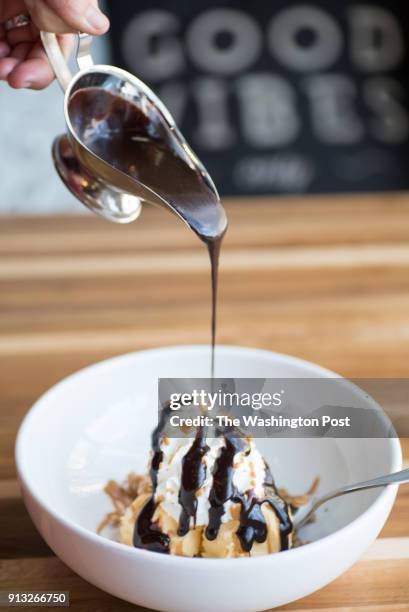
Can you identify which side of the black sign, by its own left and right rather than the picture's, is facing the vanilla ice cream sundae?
front

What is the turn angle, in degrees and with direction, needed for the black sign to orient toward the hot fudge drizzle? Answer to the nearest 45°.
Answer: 0° — it already faces it

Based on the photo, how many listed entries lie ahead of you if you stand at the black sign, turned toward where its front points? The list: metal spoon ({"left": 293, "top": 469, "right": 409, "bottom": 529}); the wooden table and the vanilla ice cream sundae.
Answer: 3

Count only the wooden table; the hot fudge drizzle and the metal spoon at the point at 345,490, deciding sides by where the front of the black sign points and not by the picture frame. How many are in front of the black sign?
3

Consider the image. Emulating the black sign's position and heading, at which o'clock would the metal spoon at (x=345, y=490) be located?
The metal spoon is roughly at 12 o'clock from the black sign.

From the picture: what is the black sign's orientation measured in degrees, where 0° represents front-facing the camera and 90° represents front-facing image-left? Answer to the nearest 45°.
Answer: approximately 0°

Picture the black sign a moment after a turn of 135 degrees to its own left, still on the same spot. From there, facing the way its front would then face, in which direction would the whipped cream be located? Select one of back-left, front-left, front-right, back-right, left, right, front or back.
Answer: back-right
